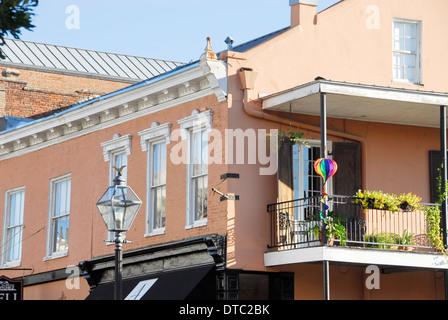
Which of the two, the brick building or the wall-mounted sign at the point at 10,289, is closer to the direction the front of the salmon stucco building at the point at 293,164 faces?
the wall-mounted sign

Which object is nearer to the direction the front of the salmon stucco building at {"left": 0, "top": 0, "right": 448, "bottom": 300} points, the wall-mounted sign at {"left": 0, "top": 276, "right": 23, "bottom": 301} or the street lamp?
the street lamp

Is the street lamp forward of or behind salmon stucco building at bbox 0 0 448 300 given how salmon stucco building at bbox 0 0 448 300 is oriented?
forward

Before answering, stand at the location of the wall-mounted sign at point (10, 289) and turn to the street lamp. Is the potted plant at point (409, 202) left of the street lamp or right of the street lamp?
left

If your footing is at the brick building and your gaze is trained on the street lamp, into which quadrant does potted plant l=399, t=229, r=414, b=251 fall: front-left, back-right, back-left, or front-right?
front-left

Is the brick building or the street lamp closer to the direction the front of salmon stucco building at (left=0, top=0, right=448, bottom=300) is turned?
the street lamp

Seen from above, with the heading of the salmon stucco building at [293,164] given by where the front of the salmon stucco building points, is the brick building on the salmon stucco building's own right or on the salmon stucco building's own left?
on the salmon stucco building's own right
